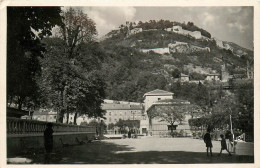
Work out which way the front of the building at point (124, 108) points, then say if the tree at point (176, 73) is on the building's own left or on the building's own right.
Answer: on the building's own left

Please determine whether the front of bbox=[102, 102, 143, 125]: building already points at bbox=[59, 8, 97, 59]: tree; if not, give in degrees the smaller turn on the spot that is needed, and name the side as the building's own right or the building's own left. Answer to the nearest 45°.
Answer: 0° — it already faces it

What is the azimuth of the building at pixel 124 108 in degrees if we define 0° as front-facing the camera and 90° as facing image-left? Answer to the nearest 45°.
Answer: approximately 0°

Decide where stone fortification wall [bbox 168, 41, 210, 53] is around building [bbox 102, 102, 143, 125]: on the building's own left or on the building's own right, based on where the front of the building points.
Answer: on the building's own left

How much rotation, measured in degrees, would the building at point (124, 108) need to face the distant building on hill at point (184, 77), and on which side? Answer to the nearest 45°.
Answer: approximately 135° to its left

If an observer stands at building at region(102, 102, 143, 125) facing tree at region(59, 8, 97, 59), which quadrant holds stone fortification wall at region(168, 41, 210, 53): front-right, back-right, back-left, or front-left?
back-left
